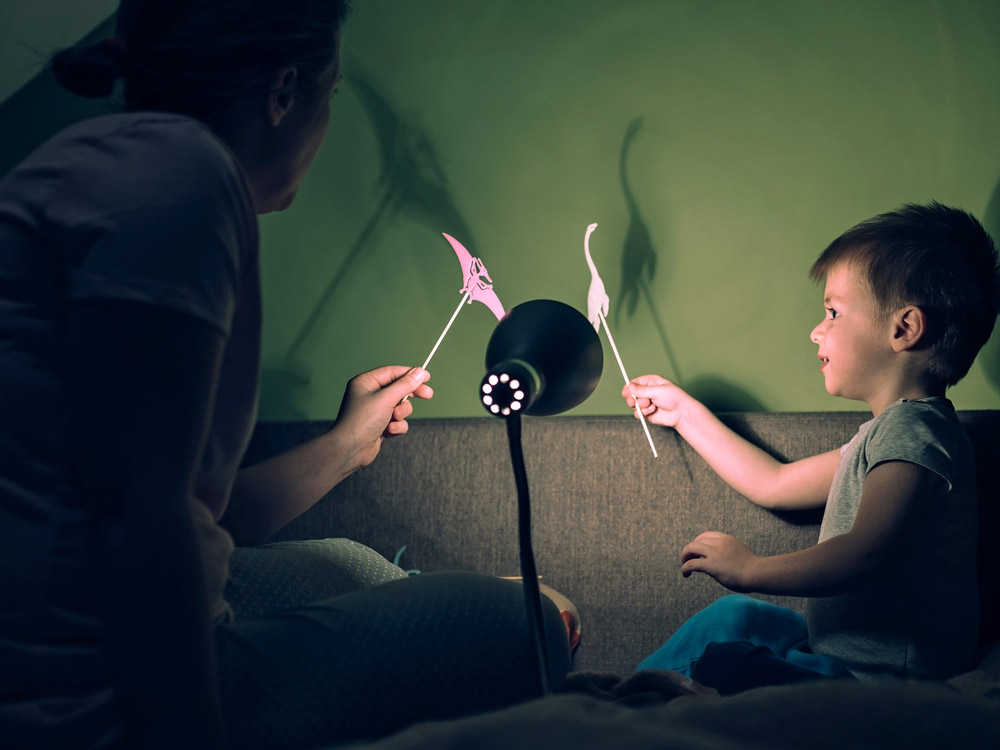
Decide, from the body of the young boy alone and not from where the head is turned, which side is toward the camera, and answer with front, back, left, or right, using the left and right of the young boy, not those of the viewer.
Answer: left

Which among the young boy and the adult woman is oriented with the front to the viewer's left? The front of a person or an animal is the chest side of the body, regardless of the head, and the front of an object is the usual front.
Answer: the young boy

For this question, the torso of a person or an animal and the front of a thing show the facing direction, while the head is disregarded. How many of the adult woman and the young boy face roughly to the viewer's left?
1

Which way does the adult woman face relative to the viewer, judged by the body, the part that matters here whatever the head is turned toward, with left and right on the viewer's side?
facing away from the viewer and to the right of the viewer

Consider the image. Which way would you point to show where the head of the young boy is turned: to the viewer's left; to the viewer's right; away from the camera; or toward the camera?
to the viewer's left

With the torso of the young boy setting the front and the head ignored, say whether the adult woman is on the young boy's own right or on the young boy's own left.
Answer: on the young boy's own left

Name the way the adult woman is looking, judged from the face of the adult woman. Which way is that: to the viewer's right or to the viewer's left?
to the viewer's right
